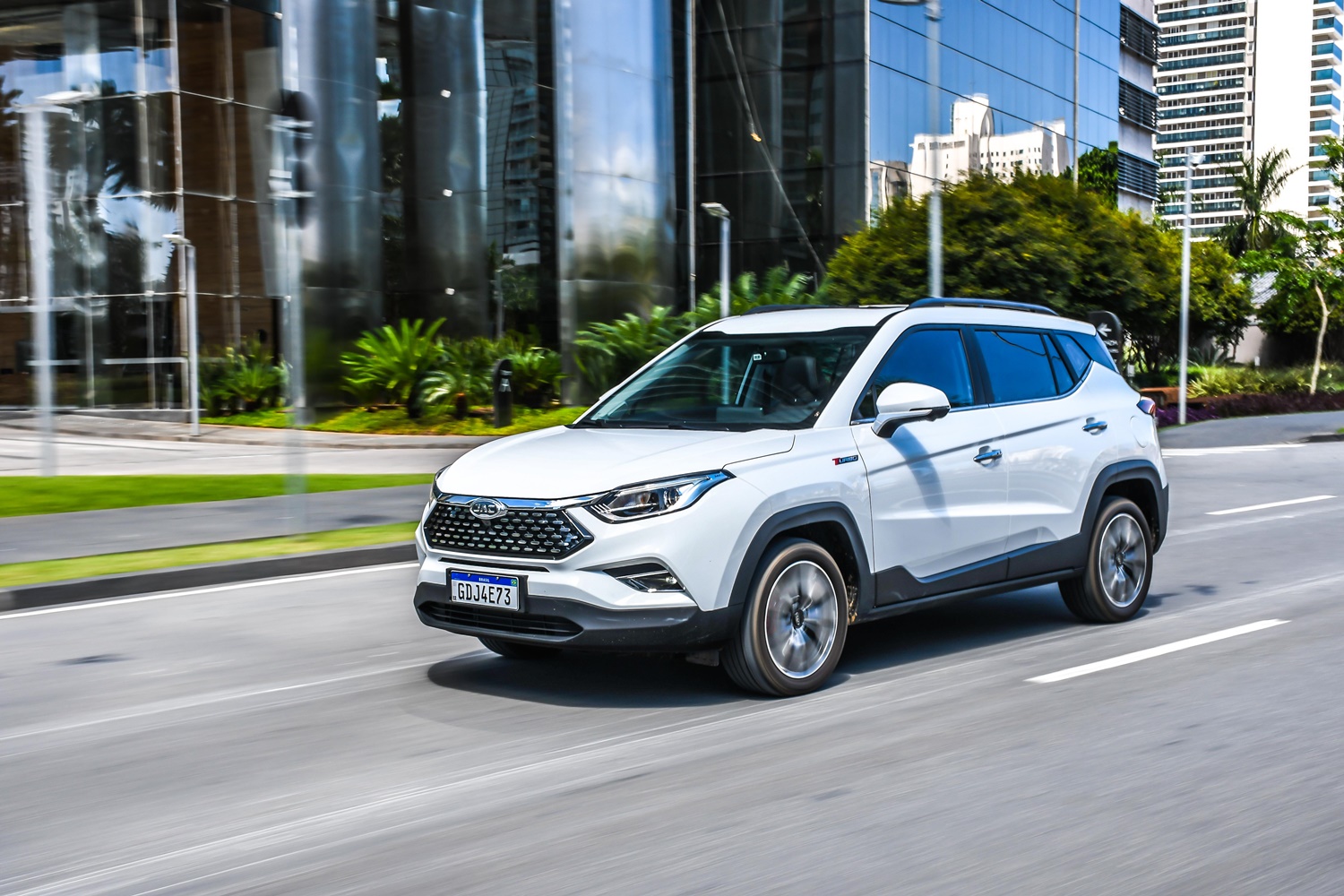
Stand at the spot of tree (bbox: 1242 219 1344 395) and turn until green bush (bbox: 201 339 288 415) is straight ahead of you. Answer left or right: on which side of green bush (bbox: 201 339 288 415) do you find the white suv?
left

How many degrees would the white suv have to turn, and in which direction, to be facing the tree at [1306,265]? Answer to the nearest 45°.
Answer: approximately 135° to its right

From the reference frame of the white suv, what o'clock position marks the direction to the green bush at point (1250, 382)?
The green bush is roughly at 5 o'clock from the white suv.

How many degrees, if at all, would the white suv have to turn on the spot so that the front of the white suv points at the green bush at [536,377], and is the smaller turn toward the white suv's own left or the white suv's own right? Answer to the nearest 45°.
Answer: approximately 135° to the white suv's own right

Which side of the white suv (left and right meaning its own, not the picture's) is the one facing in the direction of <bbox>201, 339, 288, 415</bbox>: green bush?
right

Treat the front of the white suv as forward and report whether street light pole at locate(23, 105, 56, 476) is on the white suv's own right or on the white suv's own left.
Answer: on the white suv's own right

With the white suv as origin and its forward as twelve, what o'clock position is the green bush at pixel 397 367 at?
The green bush is roughly at 4 o'clock from the white suv.

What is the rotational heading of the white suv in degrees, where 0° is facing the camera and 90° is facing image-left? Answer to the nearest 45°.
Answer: approximately 45°

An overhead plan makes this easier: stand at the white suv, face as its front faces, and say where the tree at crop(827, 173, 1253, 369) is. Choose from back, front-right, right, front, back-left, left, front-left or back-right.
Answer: back-right

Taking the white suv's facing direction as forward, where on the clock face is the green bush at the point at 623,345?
The green bush is roughly at 4 o'clock from the white suv.

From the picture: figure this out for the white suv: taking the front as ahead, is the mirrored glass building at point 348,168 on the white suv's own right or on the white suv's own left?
on the white suv's own right

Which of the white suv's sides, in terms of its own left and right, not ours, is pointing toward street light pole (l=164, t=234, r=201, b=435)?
right
